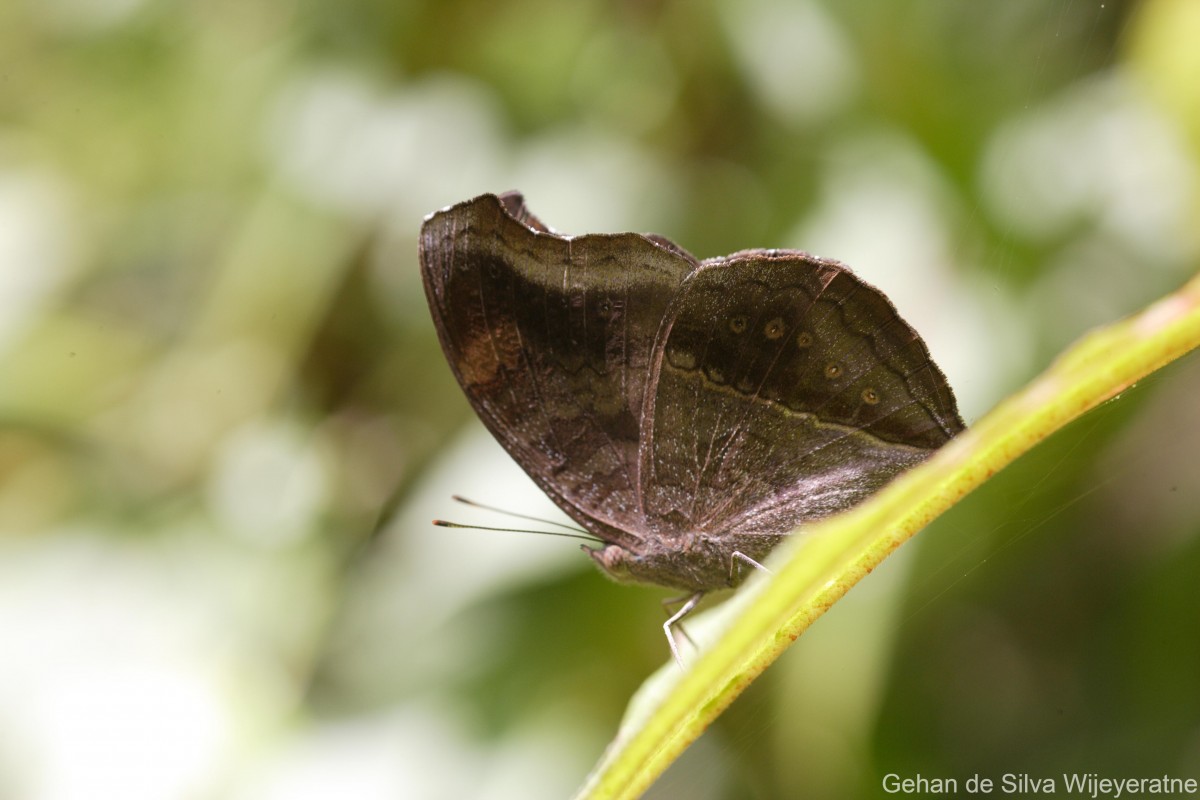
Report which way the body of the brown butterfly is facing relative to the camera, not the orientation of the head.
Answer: to the viewer's left
